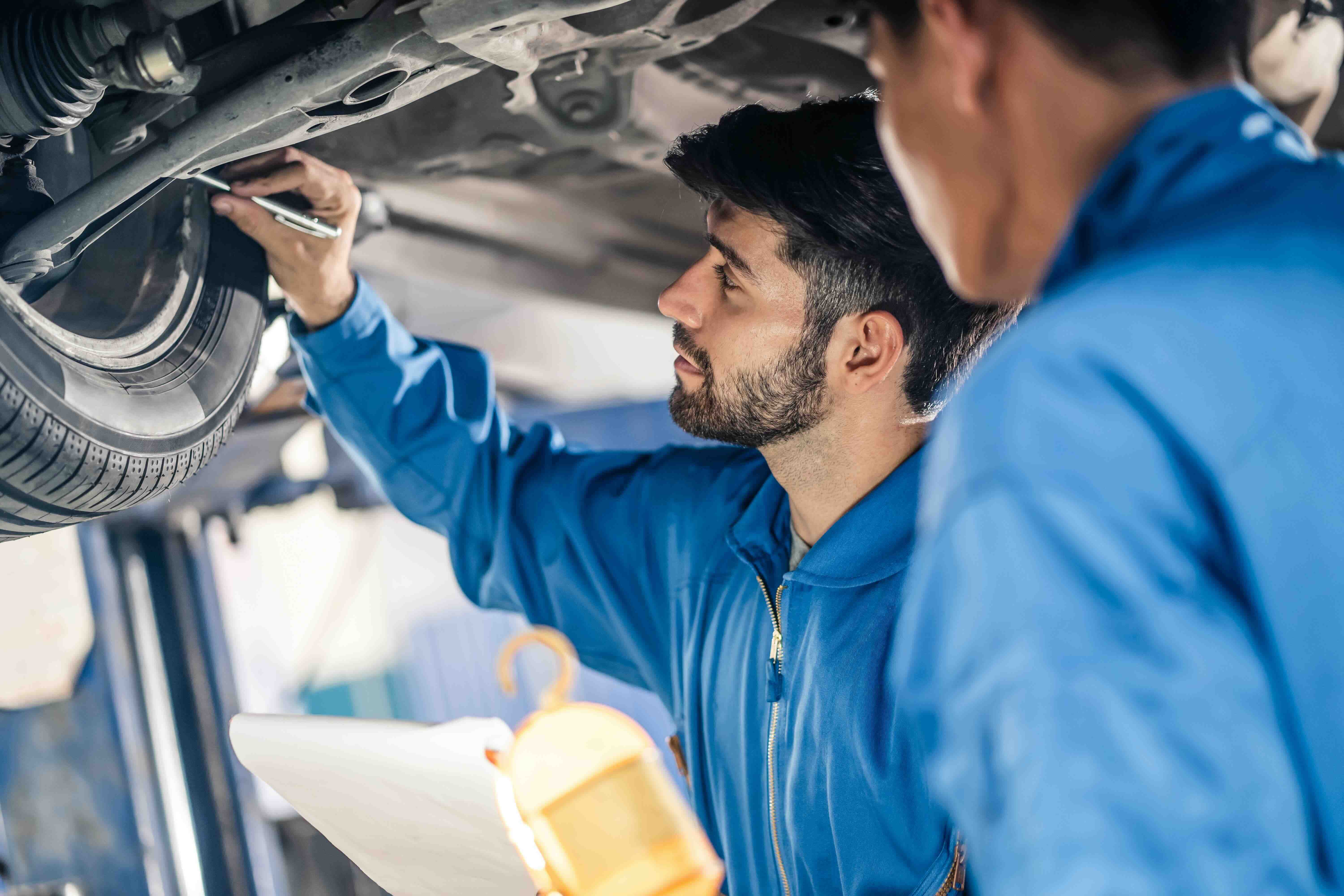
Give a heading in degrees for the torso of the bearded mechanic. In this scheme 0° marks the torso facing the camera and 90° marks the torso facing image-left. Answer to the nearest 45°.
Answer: approximately 45°

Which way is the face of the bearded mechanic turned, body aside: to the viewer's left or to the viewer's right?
to the viewer's left
